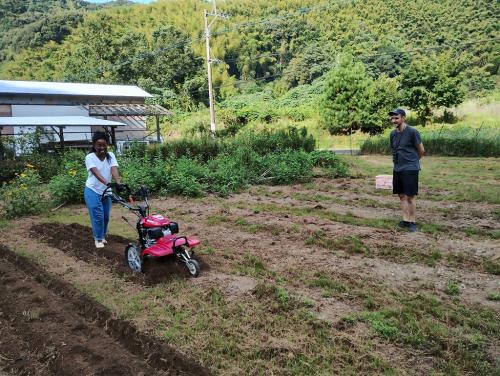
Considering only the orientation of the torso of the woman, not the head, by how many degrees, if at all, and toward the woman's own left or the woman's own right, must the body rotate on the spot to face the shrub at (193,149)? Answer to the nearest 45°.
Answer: approximately 135° to the woman's own left

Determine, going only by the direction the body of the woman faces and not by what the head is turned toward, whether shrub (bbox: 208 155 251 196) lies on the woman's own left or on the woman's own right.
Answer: on the woman's own left

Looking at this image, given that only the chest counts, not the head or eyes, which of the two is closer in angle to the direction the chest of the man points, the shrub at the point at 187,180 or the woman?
the woman

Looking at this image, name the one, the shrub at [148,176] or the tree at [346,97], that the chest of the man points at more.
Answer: the shrub

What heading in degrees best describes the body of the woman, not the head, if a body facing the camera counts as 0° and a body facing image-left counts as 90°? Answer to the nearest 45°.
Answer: approximately 315°

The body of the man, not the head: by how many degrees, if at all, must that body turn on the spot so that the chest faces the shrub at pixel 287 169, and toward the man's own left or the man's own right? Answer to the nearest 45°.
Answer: approximately 90° to the man's own right

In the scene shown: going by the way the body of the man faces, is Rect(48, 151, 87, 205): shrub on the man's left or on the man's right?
on the man's right

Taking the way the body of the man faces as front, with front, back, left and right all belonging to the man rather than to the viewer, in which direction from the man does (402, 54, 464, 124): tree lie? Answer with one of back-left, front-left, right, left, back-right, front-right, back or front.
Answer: back-right

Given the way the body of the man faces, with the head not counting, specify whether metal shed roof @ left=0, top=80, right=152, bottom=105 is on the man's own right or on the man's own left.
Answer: on the man's own right

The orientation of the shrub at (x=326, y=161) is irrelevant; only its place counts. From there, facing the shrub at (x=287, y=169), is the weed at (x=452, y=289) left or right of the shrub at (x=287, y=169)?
left
